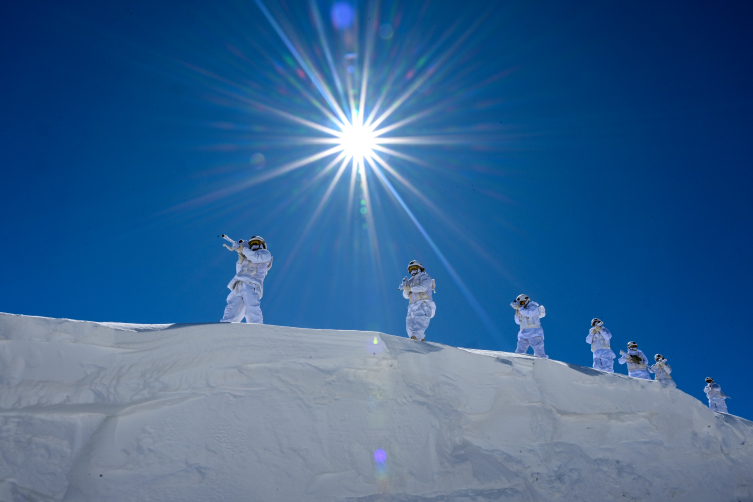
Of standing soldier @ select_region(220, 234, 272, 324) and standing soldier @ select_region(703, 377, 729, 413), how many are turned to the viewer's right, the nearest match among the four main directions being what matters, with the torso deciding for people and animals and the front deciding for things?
0

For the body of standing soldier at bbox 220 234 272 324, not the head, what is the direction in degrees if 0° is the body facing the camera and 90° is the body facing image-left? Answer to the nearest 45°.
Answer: approximately 45°

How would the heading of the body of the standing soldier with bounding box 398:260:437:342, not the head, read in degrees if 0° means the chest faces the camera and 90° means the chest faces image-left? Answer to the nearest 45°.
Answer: approximately 45°

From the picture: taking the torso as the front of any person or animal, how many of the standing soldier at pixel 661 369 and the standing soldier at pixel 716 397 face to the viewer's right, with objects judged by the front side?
0

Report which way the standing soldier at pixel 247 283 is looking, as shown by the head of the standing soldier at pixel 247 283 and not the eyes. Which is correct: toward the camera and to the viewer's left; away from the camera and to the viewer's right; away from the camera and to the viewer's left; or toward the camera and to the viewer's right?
toward the camera and to the viewer's left

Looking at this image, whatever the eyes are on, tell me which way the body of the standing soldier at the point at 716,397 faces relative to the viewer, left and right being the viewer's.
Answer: facing the viewer and to the left of the viewer

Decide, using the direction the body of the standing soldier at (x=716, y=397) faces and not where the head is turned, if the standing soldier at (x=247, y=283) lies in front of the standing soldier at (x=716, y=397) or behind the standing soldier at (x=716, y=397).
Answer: in front

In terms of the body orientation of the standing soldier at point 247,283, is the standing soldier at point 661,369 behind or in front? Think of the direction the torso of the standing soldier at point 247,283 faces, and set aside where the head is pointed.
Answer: behind

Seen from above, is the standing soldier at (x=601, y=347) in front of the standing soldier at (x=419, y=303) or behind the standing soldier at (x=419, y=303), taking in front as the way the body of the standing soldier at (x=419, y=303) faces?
behind

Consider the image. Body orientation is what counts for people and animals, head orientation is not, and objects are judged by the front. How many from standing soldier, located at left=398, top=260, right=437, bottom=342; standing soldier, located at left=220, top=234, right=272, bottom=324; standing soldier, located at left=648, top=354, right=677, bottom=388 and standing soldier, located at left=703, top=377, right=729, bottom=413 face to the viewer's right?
0
